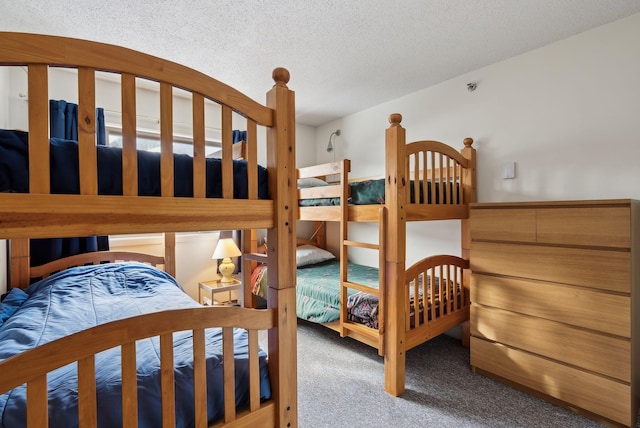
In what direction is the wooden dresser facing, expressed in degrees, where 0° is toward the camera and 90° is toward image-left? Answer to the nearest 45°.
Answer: approximately 45°

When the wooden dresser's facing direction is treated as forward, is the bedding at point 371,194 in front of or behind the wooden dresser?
in front

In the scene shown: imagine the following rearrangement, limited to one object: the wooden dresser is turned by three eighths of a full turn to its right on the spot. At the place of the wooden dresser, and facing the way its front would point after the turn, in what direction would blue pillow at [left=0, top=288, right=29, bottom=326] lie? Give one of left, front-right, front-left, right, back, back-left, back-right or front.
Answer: back-left

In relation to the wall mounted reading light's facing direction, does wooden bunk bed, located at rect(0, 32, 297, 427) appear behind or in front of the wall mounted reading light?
in front

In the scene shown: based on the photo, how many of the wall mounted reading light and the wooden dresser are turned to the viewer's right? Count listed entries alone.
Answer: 0

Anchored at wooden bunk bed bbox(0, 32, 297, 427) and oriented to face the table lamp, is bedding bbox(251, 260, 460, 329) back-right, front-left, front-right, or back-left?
front-right

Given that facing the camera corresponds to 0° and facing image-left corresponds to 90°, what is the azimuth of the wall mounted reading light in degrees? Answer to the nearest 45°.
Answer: approximately 45°

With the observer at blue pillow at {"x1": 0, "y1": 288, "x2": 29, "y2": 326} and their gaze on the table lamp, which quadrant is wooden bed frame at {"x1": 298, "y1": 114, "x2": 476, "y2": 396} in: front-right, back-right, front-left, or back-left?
front-right

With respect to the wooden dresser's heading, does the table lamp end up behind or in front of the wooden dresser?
in front

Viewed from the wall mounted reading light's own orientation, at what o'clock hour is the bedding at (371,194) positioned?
The bedding is roughly at 10 o'clock from the wall mounted reading light.

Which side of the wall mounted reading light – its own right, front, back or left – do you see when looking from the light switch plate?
left

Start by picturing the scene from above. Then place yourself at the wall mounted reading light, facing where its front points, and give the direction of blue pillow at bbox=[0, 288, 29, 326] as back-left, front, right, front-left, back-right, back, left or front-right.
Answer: front
